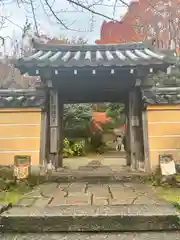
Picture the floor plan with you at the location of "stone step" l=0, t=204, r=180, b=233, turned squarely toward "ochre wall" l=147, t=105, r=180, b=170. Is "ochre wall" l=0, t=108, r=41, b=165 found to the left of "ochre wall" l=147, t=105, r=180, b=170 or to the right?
left

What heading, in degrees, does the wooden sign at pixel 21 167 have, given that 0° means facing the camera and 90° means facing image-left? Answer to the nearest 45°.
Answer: approximately 0°

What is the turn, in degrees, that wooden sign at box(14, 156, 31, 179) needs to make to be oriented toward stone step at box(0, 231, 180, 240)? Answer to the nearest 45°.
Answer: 0° — it already faces it

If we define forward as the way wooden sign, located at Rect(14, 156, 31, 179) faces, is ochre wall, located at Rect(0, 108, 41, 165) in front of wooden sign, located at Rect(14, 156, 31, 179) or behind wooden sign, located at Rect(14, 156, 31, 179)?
behind

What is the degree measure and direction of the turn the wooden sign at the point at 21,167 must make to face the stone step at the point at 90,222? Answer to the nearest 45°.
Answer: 0° — it already faces it

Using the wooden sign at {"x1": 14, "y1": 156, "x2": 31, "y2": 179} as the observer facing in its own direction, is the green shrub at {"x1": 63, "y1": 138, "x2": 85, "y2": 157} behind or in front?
behind

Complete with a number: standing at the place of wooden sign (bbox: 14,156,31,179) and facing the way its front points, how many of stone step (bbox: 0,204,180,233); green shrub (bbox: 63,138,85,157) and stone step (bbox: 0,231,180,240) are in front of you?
2

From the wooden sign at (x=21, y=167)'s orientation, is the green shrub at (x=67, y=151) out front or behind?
behind

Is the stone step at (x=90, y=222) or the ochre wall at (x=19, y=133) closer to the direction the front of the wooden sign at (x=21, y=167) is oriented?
the stone step

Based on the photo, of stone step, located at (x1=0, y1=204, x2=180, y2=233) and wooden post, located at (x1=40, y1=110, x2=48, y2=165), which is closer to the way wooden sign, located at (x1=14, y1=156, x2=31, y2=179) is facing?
the stone step

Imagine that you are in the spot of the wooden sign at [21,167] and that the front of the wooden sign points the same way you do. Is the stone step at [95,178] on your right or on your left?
on your left

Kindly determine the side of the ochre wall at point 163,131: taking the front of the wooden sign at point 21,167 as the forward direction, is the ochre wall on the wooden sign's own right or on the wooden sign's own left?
on the wooden sign's own left
